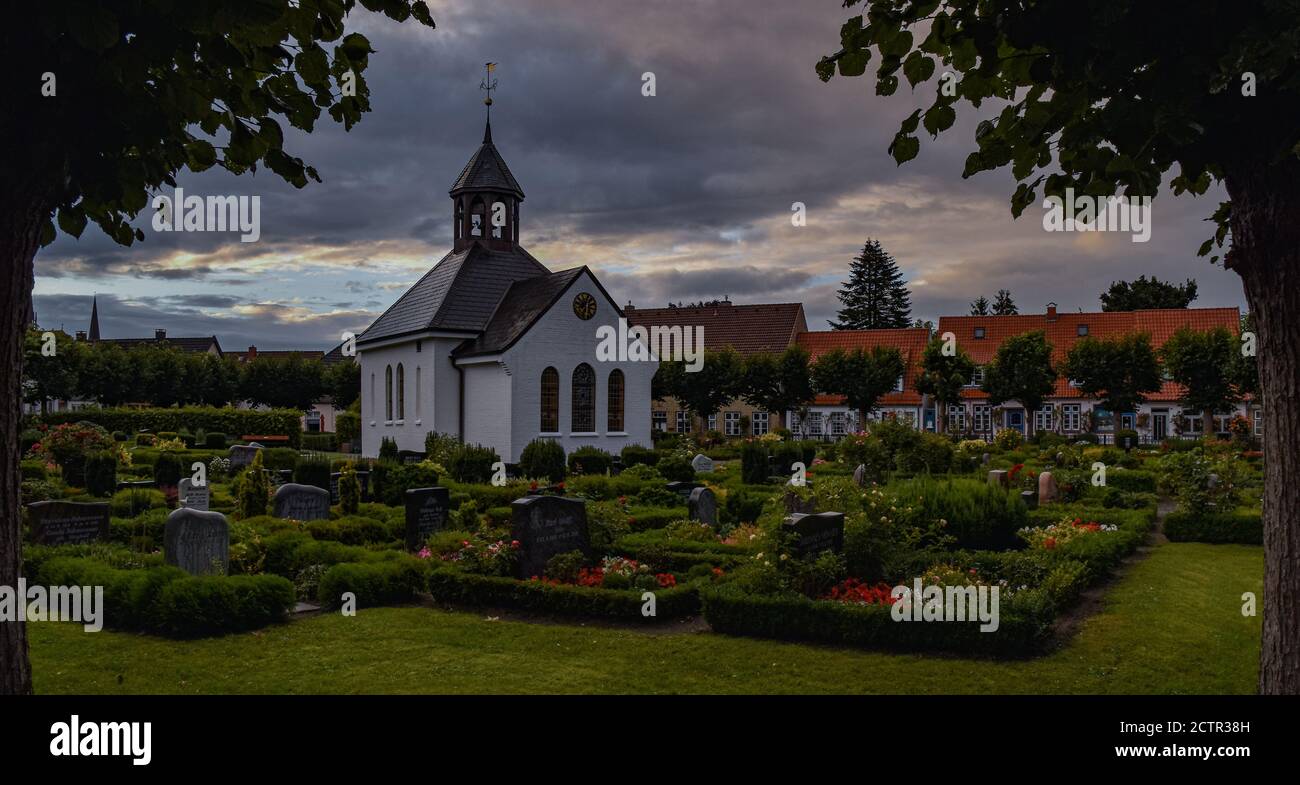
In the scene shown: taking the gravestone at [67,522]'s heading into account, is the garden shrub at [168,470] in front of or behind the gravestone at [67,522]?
behind

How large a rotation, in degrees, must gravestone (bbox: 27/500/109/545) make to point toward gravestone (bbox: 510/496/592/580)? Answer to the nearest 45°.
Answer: approximately 45° to its left

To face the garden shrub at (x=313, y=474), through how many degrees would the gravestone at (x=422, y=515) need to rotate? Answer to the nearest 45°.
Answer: approximately 180°

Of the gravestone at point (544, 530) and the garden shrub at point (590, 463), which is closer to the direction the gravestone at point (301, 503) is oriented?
the gravestone

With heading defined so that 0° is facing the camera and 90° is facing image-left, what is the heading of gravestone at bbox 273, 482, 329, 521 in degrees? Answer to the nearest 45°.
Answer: approximately 0°

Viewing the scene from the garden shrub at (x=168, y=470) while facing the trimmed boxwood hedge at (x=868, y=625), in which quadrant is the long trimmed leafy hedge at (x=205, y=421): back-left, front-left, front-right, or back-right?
back-left

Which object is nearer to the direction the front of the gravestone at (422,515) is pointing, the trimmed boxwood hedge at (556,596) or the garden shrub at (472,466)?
the trimmed boxwood hedge

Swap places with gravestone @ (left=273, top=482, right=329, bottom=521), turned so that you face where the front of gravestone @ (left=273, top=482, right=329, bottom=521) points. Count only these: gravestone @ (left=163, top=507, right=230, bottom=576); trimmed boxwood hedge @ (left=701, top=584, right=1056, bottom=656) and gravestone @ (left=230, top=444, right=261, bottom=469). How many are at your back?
1

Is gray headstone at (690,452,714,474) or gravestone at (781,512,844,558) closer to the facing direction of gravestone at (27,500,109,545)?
the gravestone

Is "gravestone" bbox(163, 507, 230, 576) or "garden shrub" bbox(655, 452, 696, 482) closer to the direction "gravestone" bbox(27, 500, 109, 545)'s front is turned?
the gravestone

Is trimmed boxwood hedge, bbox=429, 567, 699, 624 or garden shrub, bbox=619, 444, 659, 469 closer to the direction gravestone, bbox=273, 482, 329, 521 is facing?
the trimmed boxwood hedge
